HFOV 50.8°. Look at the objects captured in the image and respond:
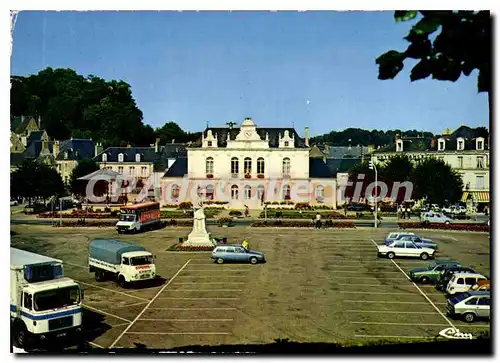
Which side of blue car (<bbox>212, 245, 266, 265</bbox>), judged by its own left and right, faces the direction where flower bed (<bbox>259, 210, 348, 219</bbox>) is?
left

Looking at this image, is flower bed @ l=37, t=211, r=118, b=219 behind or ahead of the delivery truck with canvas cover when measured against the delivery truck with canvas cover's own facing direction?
behind

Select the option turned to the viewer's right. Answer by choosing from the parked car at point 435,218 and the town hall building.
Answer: the parked car

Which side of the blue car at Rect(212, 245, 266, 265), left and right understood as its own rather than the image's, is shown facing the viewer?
right

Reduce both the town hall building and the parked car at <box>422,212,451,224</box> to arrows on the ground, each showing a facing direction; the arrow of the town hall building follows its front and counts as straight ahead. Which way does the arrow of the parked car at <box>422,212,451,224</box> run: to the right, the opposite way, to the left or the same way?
to the left

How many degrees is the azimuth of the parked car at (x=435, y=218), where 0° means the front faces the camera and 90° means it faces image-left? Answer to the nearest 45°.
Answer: approximately 270°

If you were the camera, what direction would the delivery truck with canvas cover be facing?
facing the viewer and to the right of the viewer

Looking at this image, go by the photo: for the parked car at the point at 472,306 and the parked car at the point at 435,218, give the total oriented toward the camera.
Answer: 0

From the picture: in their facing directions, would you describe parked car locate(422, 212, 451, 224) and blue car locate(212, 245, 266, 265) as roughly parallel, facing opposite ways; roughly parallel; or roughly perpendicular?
roughly parallel

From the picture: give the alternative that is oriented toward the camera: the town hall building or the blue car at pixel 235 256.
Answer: the town hall building

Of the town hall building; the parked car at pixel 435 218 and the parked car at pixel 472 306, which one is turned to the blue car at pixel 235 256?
the town hall building

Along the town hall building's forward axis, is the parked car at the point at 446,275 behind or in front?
in front

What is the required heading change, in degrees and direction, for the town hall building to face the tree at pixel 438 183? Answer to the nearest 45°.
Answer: approximately 45° to its left

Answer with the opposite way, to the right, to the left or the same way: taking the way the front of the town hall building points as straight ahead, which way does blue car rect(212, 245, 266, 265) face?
to the left

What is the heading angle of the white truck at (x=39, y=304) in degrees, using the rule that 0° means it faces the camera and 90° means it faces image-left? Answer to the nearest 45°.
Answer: approximately 315°
